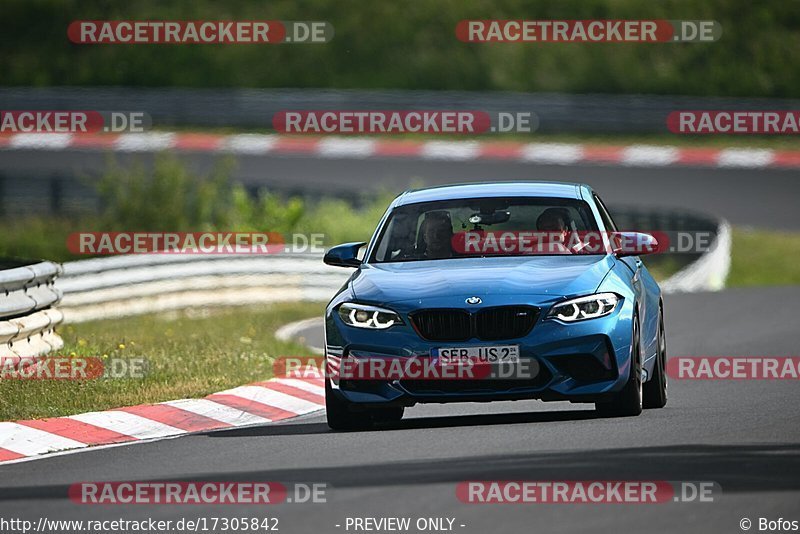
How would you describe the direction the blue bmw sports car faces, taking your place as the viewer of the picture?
facing the viewer

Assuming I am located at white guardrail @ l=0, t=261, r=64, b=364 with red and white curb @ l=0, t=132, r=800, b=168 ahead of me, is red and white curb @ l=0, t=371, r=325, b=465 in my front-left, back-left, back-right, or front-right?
back-right

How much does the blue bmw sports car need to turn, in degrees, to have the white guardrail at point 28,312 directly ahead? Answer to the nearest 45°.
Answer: approximately 135° to its right

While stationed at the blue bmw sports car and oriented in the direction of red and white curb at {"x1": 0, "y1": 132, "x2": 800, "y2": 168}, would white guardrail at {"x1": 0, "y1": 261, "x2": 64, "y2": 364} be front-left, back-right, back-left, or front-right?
front-left

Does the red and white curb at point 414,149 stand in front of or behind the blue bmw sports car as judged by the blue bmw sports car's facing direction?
behind

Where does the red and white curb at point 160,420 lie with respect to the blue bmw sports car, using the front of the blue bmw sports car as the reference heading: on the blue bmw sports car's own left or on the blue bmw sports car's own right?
on the blue bmw sports car's own right
